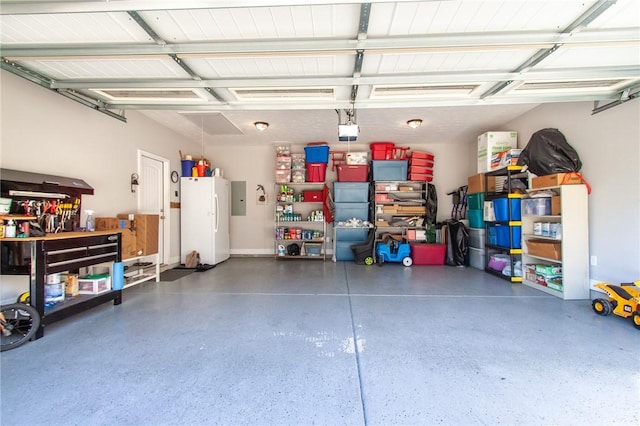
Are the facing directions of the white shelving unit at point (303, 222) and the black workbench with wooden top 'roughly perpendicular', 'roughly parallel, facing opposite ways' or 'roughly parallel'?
roughly perpendicular

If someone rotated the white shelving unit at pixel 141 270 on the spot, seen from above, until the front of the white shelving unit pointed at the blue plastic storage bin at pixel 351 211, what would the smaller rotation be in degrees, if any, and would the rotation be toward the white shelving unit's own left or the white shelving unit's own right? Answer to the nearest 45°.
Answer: approximately 45° to the white shelving unit's own left

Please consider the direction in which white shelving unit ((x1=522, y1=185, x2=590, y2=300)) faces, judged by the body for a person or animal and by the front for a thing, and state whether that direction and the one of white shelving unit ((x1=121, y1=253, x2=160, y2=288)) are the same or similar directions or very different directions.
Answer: very different directions

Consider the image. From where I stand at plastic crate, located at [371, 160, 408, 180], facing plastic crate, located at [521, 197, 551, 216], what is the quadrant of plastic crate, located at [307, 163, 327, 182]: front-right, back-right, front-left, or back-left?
back-right

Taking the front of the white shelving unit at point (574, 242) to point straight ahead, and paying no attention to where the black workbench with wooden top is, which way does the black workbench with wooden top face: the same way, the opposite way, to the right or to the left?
the opposite way

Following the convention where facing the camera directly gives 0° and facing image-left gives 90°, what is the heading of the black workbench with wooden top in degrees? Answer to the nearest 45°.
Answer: approximately 315°
